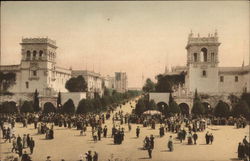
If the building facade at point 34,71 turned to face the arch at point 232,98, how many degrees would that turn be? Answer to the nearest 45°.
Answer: approximately 45° to its left

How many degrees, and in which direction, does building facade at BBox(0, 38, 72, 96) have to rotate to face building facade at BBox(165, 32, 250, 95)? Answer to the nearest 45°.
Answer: approximately 45° to its left

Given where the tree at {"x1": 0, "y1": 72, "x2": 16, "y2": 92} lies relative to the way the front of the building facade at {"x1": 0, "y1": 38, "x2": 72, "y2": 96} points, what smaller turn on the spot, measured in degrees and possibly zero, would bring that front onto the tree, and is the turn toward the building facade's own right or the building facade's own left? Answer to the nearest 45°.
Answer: approximately 90° to the building facade's own right
